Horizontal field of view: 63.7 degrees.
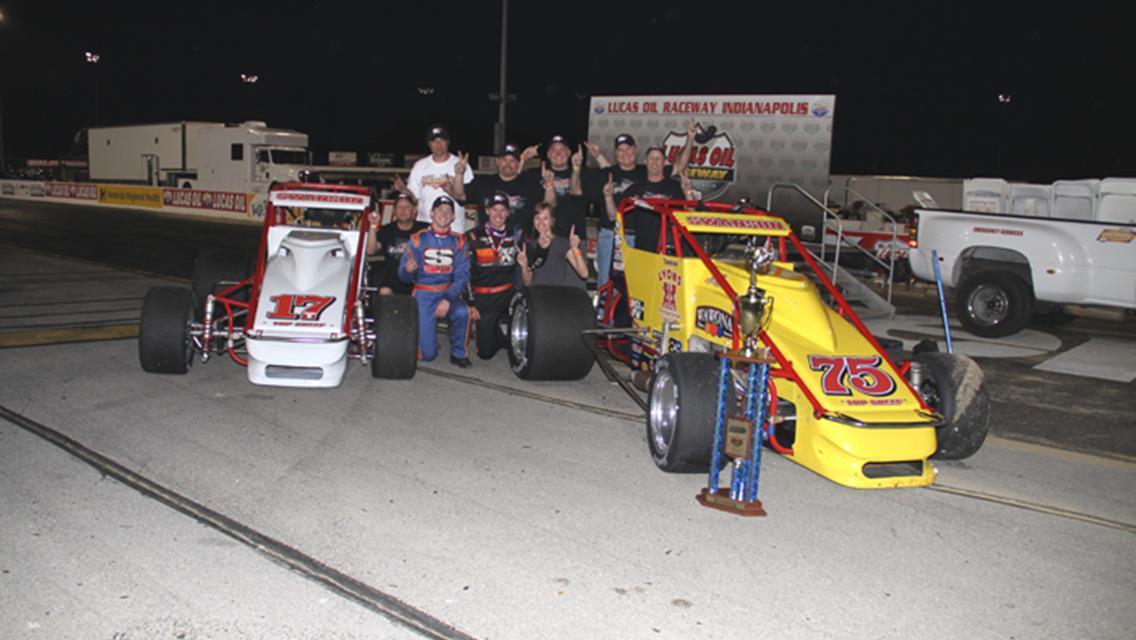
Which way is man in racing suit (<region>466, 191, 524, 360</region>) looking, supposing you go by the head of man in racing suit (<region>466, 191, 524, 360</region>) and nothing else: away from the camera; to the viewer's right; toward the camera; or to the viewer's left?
toward the camera

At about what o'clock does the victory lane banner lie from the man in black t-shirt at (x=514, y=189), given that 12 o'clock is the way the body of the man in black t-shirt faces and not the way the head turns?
The victory lane banner is roughly at 7 o'clock from the man in black t-shirt.

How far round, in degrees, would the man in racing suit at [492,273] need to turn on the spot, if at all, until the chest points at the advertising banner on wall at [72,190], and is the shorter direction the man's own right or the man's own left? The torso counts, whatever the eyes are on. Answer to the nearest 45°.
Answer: approximately 135° to the man's own right

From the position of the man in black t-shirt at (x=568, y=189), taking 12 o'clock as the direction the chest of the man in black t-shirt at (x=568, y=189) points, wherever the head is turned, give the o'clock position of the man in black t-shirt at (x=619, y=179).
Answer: the man in black t-shirt at (x=619, y=179) is roughly at 10 o'clock from the man in black t-shirt at (x=568, y=189).

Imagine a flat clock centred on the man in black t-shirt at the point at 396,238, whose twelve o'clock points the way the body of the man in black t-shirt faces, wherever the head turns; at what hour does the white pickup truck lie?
The white pickup truck is roughly at 9 o'clock from the man in black t-shirt.

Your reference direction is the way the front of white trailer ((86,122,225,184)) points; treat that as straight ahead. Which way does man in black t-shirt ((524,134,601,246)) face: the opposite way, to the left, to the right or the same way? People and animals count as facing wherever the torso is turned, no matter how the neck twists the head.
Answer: to the right

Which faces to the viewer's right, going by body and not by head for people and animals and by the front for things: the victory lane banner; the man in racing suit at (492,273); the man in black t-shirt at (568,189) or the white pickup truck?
the white pickup truck

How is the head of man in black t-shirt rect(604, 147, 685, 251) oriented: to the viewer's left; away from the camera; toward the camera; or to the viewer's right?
toward the camera

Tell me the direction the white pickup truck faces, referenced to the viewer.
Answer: facing to the right of the viewer

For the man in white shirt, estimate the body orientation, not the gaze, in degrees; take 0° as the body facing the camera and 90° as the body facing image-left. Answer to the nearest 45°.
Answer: approximately 0°

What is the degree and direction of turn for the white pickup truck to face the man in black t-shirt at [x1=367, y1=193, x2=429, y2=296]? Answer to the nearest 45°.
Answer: approximately 135° to its right

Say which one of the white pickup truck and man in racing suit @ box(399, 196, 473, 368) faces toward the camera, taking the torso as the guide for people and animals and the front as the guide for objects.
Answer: the man in racing suit

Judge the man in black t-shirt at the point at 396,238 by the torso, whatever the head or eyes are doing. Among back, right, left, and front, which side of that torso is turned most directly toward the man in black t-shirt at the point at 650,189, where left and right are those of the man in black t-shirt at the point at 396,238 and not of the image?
left

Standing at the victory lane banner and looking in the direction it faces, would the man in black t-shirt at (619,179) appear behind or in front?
in front

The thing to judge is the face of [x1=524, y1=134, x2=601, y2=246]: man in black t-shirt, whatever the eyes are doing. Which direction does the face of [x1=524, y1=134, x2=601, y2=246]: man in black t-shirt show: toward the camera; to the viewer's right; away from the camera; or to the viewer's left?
toward the camera

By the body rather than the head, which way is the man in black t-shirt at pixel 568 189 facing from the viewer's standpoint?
toward the camera

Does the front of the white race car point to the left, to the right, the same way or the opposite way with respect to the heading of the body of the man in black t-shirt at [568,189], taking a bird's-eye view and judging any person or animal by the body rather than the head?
the same way

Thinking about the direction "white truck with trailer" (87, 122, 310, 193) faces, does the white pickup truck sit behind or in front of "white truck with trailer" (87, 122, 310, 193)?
in front
